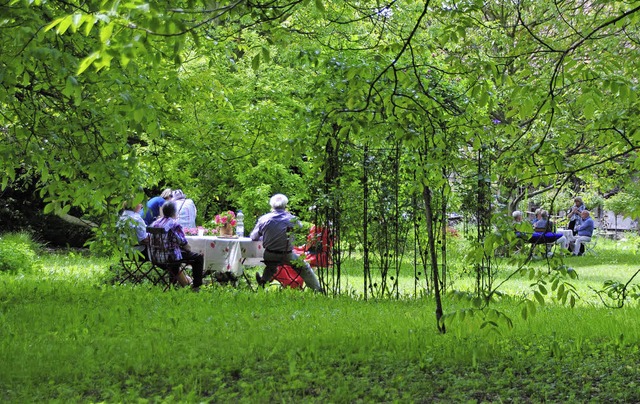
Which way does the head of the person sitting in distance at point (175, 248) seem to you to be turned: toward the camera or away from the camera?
away from the camera

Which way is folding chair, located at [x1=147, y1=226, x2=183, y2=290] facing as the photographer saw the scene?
facing away from the viewer and to the right of the viewer

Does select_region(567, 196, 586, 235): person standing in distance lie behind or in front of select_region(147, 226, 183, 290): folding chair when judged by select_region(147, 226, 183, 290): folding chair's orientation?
in front

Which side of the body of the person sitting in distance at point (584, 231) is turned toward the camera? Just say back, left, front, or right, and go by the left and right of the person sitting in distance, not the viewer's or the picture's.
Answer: left

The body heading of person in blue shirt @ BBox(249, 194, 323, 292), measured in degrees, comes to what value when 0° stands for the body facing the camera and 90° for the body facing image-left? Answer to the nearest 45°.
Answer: approximately 180°

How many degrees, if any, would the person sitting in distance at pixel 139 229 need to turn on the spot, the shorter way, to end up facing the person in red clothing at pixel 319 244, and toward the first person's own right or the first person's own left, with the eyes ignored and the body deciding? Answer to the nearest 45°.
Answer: approximately 45° to the first person's own right

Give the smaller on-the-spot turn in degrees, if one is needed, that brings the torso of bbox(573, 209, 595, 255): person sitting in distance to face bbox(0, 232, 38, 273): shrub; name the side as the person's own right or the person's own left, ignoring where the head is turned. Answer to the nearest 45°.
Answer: approximately 45° to the person's own left

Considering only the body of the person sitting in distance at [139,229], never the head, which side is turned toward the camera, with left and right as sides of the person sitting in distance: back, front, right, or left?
right

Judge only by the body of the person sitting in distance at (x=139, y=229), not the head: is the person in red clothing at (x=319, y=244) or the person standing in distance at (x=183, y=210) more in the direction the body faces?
the person in red clothing
